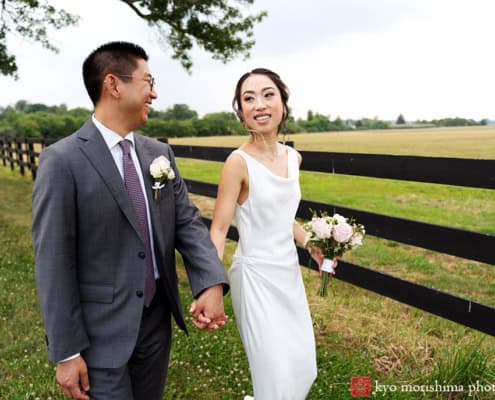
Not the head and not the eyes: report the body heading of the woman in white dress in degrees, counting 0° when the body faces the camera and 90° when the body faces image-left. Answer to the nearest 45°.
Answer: approximately 315°

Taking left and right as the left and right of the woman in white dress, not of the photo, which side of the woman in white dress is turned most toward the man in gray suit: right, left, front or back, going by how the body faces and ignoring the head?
right

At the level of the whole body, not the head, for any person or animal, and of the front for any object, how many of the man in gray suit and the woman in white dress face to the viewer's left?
0

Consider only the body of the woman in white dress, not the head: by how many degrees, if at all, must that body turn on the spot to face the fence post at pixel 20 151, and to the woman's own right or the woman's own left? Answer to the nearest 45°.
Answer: approximately 180°

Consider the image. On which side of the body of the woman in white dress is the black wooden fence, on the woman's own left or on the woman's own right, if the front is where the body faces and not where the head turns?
on the woman's own left

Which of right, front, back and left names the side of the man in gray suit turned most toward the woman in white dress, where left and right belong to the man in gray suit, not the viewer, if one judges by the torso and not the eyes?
left
